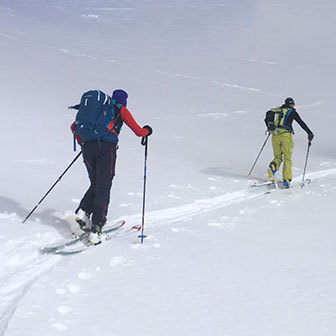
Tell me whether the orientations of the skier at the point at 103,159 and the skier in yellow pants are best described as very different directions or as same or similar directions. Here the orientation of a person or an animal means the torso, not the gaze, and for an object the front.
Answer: same or similar directions

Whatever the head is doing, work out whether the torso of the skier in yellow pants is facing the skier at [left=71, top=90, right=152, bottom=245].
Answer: no

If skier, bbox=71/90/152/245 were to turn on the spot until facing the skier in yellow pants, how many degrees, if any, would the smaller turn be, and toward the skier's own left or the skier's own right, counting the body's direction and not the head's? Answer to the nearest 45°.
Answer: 0° — they already face them

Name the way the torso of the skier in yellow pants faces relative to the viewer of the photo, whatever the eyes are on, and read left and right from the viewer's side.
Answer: facing away from the viewer and to the right of the viewer

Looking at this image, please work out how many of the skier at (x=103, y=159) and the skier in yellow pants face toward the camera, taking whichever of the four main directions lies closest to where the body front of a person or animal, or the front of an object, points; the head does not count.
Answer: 0

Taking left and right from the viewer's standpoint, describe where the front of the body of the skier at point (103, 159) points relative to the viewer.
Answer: facing away from the viewer and to the right of the viewer
